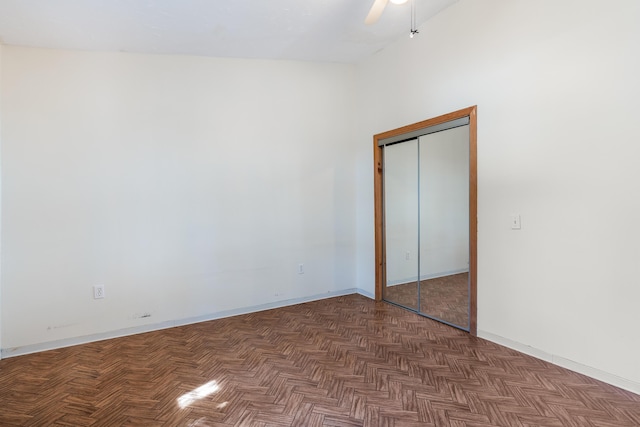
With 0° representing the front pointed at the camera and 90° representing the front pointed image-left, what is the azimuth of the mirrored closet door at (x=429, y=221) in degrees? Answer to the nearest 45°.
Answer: approximately 45°
